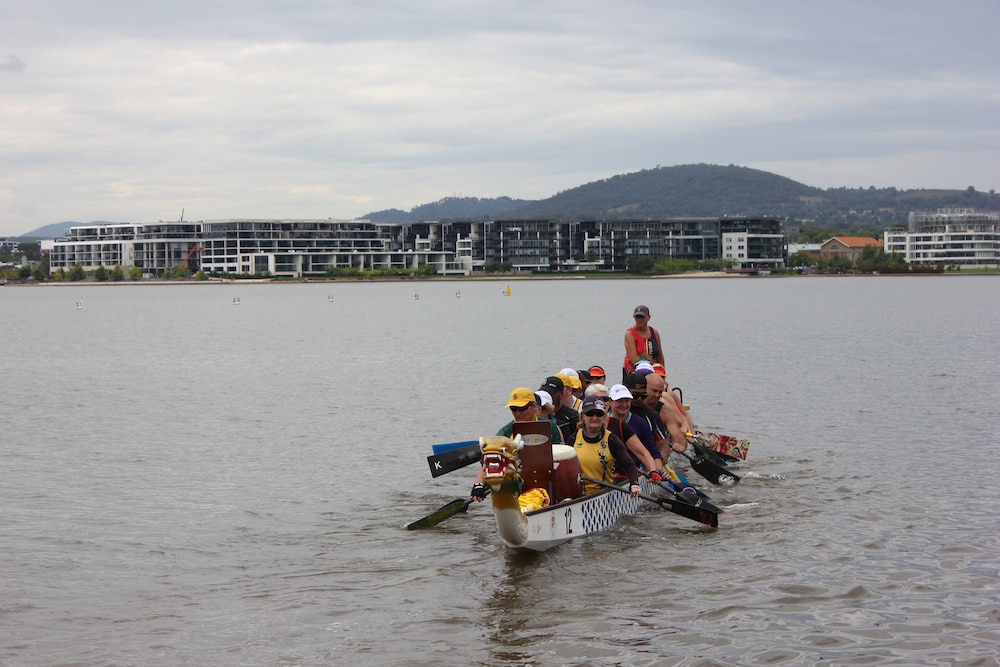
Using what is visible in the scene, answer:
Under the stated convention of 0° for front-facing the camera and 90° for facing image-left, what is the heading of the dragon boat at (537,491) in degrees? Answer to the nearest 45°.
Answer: approximately 45°
